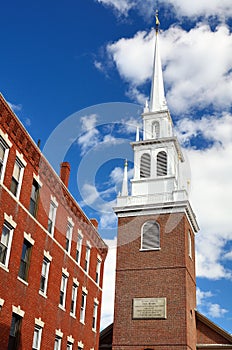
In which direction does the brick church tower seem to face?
toward the camera

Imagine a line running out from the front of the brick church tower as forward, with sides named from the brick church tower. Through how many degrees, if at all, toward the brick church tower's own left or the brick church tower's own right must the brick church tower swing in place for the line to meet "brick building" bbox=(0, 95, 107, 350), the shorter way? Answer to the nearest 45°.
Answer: approximately 45° to the brick church tower's own right
